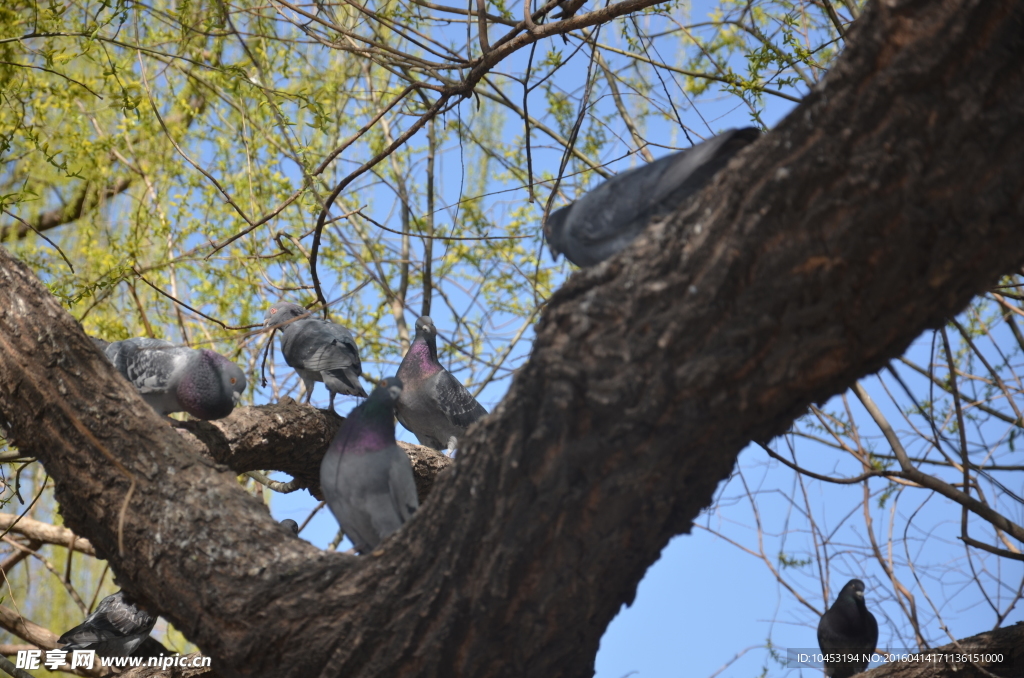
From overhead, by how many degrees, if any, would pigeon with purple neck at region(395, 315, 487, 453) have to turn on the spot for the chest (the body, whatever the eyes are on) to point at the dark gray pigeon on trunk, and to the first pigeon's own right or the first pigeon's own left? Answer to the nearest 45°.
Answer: approximately 45° to the first pigeon's own left

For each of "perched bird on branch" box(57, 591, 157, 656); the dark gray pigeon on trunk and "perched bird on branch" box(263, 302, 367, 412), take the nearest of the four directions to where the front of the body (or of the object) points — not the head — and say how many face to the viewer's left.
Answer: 2

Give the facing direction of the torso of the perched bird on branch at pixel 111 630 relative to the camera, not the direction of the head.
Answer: to the viewer's right

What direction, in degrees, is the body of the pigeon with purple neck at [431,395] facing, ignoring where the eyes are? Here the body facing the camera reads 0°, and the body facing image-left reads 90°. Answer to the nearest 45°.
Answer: approximately 45°

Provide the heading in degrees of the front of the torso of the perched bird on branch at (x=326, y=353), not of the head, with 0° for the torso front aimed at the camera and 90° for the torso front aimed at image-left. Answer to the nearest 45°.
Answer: approximately 90°

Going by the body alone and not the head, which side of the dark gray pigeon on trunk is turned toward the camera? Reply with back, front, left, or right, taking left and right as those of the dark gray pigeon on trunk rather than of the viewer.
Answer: left

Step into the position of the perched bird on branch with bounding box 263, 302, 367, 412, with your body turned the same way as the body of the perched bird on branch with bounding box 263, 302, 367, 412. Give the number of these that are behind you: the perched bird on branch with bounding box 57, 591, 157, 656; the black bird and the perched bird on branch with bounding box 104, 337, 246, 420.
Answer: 1

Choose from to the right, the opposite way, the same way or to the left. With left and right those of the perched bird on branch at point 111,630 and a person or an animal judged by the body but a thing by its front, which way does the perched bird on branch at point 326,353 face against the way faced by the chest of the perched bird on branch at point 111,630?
the opposite way
